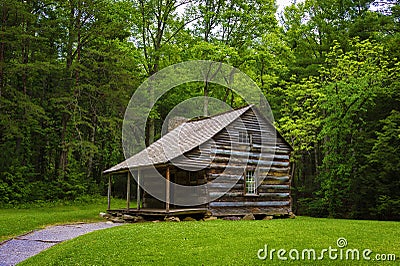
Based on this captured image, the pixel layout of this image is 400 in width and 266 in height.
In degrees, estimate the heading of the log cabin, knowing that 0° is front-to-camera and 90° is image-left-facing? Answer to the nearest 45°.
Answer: approximately 45°
